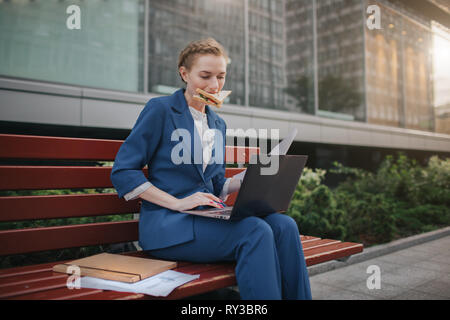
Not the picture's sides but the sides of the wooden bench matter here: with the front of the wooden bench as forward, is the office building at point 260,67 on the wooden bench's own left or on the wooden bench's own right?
on the wooden bench's own left

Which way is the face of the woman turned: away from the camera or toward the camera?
toward the camera

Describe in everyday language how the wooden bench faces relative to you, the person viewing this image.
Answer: facing the viewer and to the right of the viewer

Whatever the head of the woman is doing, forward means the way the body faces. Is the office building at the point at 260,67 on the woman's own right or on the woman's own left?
on the woman's own left
